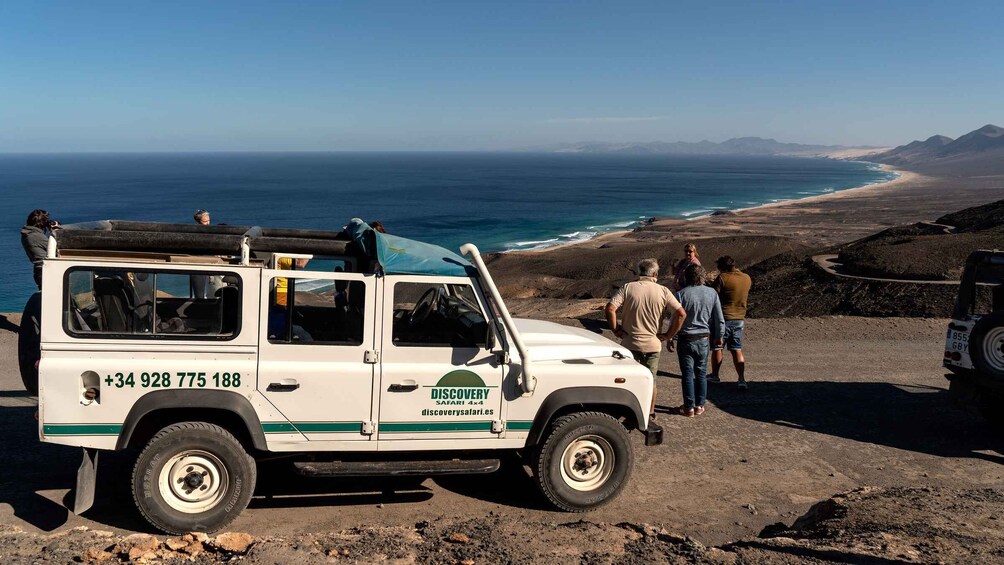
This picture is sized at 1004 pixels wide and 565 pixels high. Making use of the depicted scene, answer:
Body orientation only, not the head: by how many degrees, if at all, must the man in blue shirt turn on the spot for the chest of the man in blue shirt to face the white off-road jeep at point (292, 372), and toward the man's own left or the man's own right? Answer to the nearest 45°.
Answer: approximately 135° to the man's own left

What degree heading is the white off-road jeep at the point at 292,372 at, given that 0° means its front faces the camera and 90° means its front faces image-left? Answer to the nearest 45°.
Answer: approximately 270°

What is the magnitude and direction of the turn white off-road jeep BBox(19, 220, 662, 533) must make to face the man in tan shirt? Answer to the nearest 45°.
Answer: approximately 45° to its left

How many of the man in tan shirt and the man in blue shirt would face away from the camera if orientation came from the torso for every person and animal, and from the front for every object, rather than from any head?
2

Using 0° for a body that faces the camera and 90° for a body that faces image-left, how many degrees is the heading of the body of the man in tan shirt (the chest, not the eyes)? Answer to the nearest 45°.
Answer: approximately 180°

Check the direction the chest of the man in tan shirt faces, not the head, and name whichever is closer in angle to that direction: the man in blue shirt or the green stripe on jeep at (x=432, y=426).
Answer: the man in blue shirt

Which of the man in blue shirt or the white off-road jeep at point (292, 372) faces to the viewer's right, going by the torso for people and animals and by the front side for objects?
the white off-road jeep

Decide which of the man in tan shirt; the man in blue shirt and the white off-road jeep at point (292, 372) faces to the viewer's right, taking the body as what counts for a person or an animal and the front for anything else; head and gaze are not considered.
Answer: the white off-road jeep

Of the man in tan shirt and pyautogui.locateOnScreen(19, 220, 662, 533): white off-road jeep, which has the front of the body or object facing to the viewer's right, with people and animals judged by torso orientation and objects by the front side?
the white off-road jeep

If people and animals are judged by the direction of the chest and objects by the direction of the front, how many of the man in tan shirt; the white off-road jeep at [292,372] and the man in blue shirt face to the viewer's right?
1

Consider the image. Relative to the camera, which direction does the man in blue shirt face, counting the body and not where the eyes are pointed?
away from the camera

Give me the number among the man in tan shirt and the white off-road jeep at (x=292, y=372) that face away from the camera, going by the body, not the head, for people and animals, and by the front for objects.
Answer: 1
